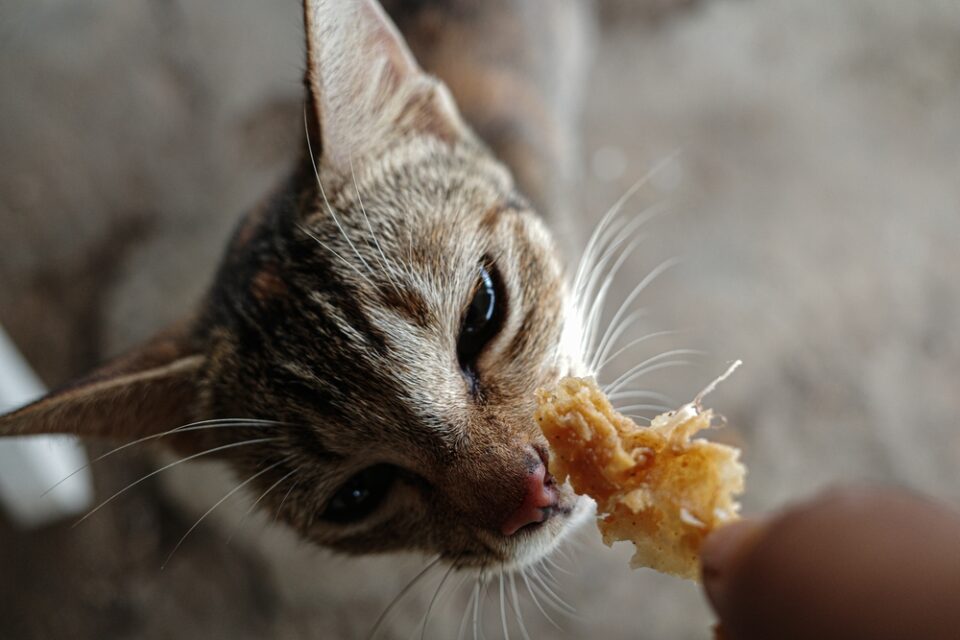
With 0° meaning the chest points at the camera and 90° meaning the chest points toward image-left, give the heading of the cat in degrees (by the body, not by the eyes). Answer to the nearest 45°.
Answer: approximately 315°

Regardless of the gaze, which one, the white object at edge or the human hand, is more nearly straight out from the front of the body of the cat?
the human hand
